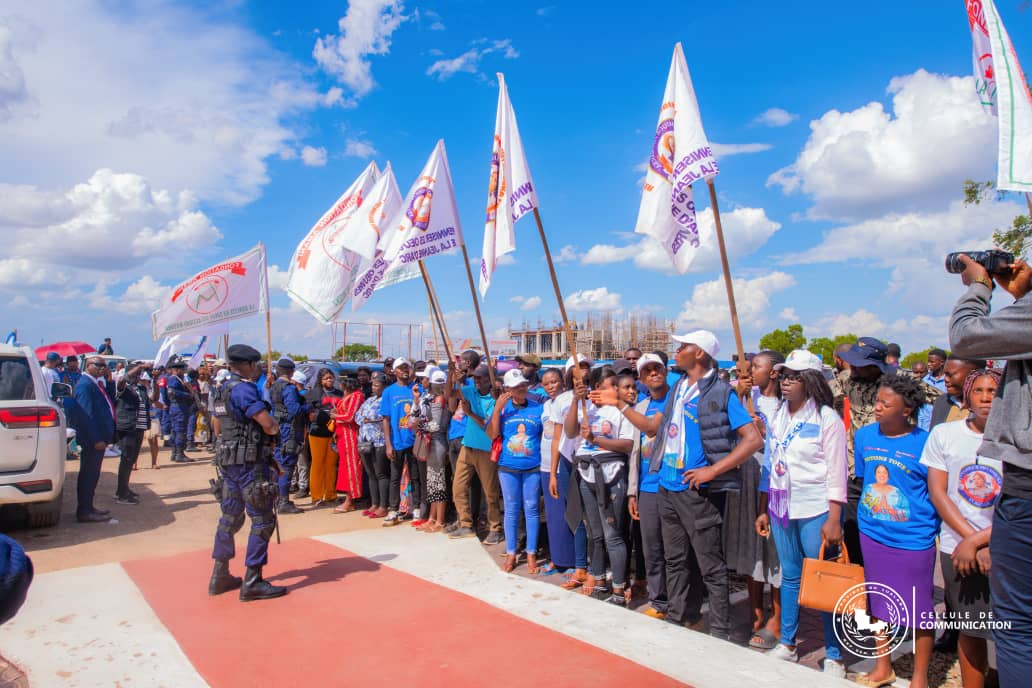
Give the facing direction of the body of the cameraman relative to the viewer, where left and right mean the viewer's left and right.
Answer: facing to the left of the viewer

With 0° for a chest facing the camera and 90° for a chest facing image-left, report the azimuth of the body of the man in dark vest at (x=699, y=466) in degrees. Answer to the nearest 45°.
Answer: approximately 45°

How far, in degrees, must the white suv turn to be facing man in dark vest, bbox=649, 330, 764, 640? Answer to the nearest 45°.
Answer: approximately 135° to its right

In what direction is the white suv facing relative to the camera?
away from the camera

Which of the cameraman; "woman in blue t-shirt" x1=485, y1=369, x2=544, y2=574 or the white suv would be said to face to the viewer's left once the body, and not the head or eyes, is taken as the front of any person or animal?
the cameraman

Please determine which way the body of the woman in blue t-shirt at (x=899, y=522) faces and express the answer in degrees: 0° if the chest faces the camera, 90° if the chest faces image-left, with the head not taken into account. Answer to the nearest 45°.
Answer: approximately 45°

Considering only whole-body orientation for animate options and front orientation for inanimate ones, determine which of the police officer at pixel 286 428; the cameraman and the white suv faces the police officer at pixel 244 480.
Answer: the cameraman

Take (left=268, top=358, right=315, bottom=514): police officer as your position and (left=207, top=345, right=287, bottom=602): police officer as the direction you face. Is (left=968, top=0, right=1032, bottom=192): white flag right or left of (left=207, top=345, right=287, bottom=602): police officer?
left

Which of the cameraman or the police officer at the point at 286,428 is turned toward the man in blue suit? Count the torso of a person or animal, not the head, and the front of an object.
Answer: the cameraman

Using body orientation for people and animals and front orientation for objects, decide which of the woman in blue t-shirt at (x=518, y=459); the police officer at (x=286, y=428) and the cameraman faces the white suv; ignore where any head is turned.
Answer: the cameraman

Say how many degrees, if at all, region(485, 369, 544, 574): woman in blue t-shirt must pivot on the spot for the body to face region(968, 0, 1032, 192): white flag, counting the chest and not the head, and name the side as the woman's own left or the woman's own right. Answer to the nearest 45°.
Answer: approximately 45° to the woman's own left

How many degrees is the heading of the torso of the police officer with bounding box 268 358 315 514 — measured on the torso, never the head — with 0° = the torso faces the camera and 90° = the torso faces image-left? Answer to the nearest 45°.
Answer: approximately 270°
